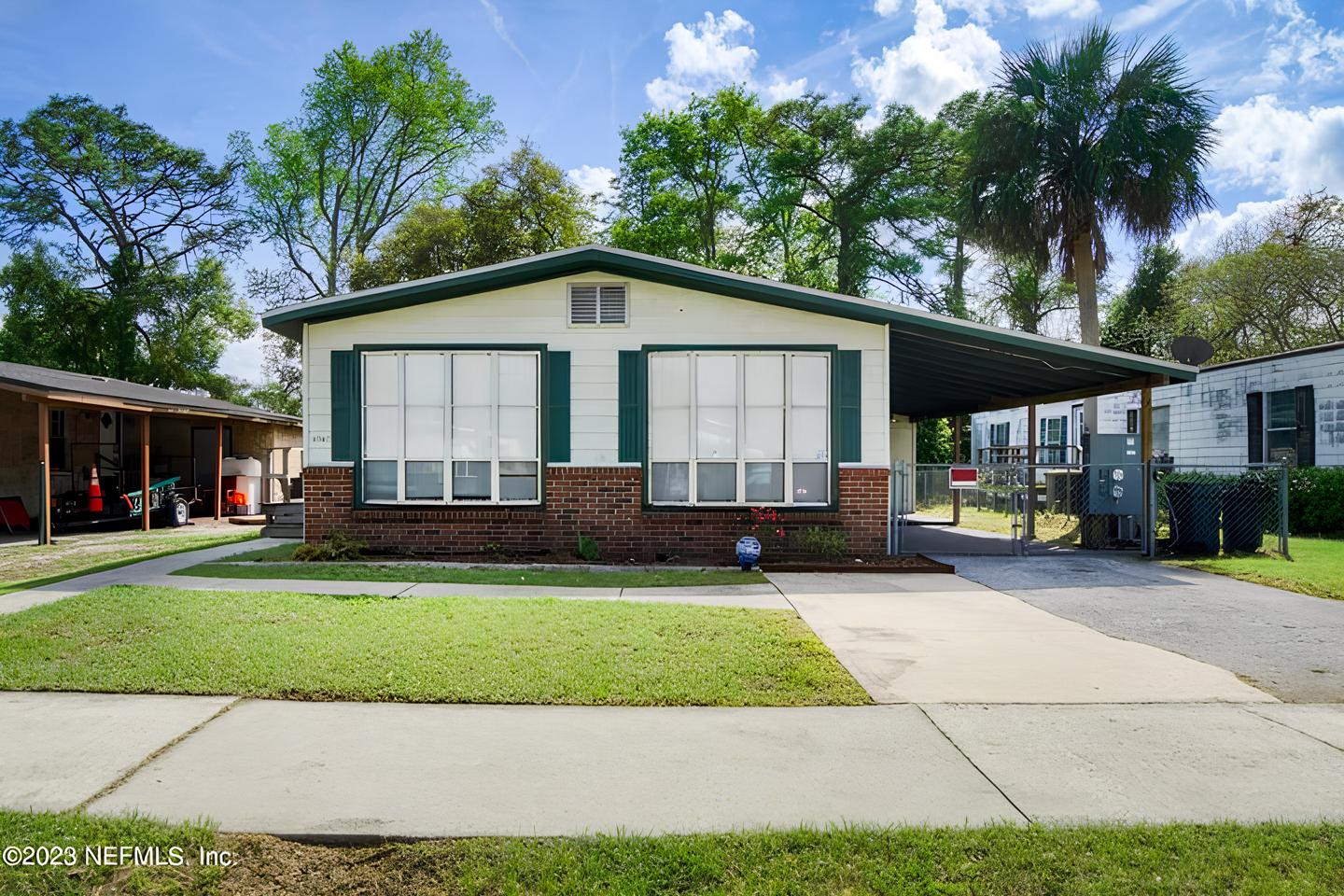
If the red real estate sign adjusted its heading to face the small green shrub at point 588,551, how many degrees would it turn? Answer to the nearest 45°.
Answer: approximately 45° to its right

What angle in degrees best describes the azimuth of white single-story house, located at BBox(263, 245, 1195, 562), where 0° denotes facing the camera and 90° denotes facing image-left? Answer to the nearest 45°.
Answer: approximately 0°

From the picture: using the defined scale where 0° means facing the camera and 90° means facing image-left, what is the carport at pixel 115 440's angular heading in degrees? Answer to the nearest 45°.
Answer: approximately 315°

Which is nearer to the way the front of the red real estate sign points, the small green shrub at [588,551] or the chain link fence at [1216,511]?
the small green shrub

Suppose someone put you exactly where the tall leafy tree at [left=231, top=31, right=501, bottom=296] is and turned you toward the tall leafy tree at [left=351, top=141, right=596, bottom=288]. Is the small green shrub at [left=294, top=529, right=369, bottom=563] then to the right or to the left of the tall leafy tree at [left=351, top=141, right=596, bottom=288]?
right

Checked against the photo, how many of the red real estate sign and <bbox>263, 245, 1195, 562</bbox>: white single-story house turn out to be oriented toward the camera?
2

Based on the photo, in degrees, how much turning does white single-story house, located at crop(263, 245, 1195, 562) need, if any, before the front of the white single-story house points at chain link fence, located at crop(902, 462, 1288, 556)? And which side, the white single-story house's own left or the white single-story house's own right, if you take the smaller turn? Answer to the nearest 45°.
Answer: approximately 90° to the white single-story house's own left

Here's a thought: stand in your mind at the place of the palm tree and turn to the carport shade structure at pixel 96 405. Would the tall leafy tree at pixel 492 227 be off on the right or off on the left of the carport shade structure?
right

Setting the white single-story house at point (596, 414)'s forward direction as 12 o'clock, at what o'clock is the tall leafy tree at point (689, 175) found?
The tall leafy tree is roughly at 6 o'clock from the white single-story house.

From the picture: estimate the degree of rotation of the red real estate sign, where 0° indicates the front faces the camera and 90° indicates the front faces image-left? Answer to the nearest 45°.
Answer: approximately 0°

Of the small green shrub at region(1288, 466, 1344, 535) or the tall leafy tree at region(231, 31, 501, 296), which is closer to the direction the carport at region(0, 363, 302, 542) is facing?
the small green shrub
